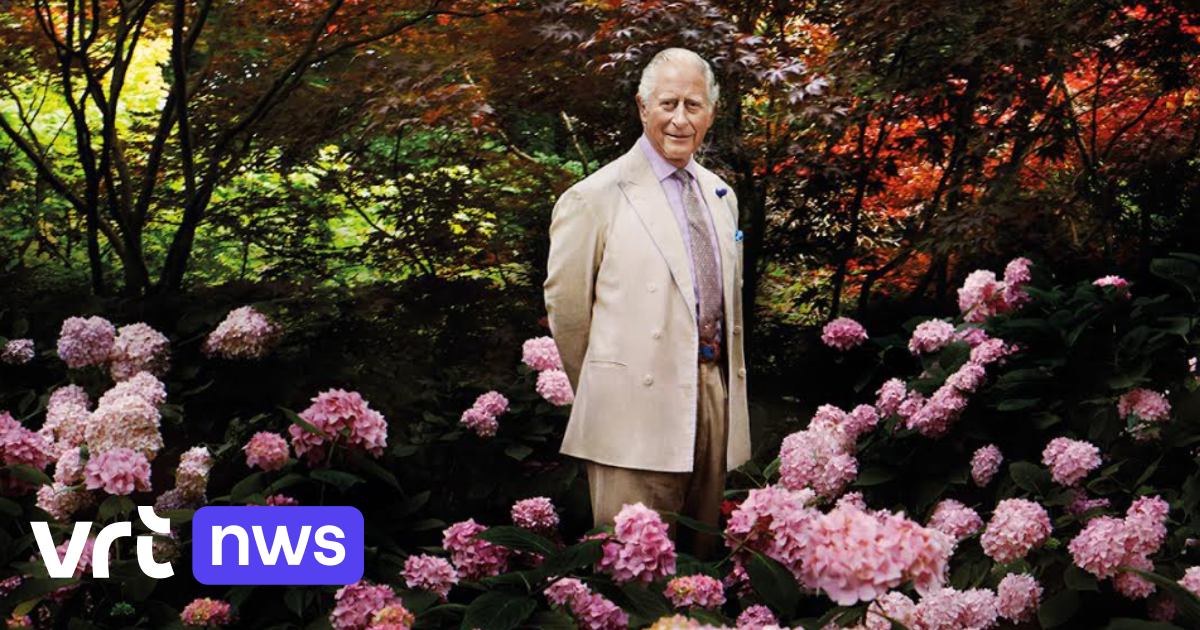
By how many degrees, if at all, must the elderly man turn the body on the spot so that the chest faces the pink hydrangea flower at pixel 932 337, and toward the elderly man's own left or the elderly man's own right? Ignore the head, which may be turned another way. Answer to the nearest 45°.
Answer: approximately 90° to the elderly man's own left

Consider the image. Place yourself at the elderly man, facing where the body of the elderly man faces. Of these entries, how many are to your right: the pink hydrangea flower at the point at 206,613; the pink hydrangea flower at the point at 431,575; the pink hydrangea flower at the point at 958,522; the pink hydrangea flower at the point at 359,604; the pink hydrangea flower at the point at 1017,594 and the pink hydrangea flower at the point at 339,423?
4

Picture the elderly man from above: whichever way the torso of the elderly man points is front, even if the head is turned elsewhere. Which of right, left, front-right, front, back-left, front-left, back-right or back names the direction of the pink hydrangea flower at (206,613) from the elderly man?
right

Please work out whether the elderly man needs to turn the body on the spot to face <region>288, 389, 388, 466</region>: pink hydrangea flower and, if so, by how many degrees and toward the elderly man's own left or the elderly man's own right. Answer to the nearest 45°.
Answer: approximately 90° to the elderly man's own right

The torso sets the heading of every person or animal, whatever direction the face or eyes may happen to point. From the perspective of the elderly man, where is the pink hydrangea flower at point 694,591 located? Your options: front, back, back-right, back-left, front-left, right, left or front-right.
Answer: front-right

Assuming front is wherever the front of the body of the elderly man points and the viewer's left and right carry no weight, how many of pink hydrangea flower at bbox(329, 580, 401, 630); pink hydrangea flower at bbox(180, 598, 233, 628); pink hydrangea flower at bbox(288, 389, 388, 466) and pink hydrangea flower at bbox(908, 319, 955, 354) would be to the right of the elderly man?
3

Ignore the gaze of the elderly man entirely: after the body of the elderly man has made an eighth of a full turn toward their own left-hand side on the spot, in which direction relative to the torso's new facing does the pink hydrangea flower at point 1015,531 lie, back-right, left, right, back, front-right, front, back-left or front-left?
front

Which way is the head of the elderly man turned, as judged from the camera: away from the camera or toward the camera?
toward the camera

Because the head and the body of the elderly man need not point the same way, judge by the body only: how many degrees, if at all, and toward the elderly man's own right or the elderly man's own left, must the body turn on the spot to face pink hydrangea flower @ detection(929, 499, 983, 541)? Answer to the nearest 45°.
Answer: approximately 45° to the elderly man's own left

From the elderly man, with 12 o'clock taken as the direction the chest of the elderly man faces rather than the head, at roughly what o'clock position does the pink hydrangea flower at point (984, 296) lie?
The pink hydrangea flower is roughly at 9 o'clock from the elderly man.

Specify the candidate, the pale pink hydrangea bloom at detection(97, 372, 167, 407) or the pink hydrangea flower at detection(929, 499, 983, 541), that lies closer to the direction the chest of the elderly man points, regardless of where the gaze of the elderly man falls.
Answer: the pink hydrangea flower

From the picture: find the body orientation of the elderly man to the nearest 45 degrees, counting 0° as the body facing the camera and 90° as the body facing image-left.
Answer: approximately 315°

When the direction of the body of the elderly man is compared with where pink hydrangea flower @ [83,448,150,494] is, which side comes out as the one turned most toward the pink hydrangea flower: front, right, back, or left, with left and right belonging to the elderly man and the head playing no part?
right

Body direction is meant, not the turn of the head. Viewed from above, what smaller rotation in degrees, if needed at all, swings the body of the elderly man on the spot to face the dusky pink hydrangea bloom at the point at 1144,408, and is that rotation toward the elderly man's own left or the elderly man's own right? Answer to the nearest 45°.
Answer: approximately 45° to the elderly man's own left
